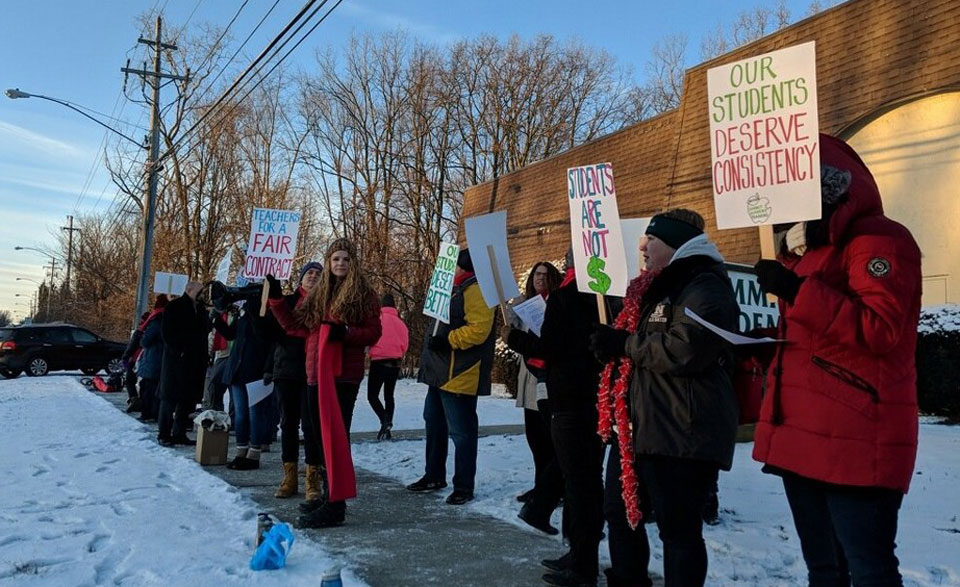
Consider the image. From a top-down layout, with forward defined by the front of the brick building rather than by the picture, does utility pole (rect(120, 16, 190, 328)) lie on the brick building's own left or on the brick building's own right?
on the brick building's own right

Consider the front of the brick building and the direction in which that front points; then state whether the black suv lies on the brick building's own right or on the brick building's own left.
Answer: on the brick building's own right

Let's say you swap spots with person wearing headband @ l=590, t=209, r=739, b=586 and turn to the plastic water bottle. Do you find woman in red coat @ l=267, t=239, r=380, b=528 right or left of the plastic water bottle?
right

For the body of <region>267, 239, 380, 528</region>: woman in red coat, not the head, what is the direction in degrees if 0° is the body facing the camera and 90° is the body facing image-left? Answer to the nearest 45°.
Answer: approximately 45°

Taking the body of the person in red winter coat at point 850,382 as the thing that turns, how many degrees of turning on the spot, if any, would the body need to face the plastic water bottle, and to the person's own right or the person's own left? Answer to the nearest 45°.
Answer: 0° — they already face it

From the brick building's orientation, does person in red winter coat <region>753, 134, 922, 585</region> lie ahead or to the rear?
ahead

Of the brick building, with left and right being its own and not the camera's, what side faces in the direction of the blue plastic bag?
front

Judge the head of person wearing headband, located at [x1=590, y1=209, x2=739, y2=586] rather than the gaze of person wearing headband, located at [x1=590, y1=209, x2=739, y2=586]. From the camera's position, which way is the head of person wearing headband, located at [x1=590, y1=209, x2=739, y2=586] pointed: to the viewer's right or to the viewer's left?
to the viewer's left

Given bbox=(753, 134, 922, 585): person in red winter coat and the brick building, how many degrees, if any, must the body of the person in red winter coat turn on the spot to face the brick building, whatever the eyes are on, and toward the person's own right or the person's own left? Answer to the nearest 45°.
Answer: approximately 90° to the person's own right

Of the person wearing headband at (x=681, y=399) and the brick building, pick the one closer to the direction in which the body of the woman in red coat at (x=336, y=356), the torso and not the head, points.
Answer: the person wearing headband

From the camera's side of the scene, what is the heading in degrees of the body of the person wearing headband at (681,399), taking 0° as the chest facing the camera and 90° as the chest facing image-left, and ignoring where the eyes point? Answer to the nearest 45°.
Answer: approximately 90°

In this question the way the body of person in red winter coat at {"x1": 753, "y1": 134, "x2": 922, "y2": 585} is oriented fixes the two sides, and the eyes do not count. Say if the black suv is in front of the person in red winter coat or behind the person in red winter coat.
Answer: in front

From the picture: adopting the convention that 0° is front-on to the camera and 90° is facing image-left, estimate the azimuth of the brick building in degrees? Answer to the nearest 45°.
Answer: approximately 45°
